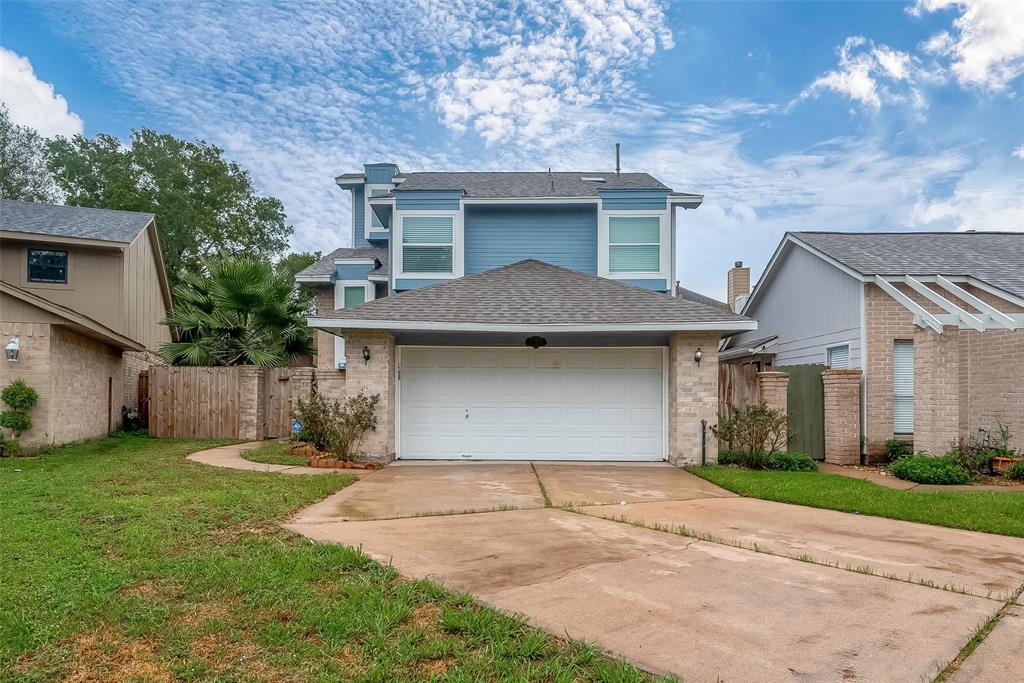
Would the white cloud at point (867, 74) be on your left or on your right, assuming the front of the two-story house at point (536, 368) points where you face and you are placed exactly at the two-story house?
on your left

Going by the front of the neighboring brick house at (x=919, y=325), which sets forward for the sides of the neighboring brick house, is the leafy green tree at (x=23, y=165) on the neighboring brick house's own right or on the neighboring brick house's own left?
on the neighboring brick house's own right

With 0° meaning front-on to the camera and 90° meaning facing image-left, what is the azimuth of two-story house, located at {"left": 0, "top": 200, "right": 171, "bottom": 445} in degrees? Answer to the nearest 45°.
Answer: approximately 0°

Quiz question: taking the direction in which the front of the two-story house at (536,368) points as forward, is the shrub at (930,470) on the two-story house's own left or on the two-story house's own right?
on the two-story house's own left

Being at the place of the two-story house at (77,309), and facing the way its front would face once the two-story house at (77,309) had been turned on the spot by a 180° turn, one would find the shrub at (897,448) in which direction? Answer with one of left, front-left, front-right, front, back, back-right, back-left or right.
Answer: back-right

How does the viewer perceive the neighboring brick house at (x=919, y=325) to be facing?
facing the viewer

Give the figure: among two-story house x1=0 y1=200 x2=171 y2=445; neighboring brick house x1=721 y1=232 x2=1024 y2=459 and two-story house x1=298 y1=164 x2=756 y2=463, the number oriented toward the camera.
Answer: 3

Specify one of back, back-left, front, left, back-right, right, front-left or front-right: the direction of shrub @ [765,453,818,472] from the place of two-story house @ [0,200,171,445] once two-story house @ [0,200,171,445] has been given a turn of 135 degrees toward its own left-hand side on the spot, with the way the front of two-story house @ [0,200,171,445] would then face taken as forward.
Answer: right

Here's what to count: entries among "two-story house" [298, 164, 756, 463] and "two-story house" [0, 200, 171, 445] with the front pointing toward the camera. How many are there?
2

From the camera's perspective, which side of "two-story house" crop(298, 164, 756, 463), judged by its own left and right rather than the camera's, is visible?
front
